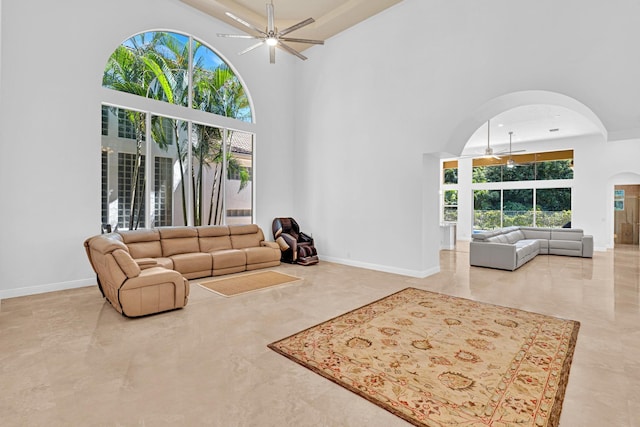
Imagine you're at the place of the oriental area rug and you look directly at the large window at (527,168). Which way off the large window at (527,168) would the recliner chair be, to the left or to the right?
left

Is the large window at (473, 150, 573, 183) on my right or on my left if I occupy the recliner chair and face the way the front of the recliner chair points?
on my left

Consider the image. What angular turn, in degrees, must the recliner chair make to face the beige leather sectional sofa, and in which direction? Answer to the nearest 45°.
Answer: approximately 90° to its right

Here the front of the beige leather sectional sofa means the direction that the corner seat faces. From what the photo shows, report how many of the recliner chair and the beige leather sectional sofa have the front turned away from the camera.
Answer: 0

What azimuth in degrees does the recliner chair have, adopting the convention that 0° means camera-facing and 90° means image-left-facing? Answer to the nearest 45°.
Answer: approximately 315°
